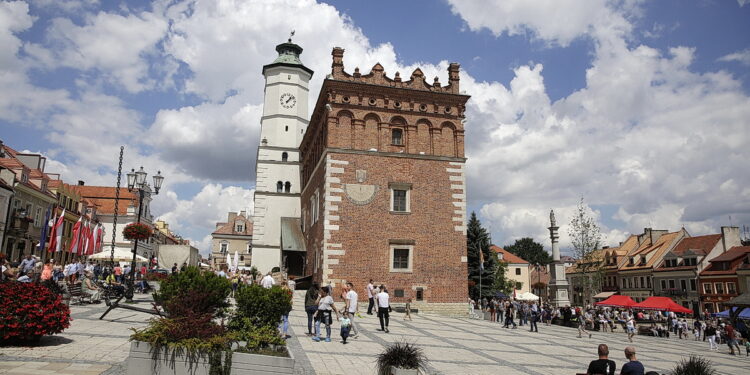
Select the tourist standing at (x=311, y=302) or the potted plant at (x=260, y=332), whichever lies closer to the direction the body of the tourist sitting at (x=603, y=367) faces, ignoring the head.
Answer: the tourist standing

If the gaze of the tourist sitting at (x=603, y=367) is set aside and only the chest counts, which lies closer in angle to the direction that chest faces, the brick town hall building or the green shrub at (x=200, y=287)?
the brick town hall building

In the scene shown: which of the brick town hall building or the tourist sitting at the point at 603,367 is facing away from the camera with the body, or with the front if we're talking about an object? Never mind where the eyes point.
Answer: the tourist sitting

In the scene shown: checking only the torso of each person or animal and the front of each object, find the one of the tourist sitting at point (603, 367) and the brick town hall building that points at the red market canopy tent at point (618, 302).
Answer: the tourist sitting

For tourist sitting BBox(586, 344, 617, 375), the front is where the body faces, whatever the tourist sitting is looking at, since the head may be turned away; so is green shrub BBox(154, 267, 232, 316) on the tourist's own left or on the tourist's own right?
on the tourist's own left

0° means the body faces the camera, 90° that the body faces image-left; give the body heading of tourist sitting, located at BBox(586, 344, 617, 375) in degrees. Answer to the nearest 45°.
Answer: approximately 180°

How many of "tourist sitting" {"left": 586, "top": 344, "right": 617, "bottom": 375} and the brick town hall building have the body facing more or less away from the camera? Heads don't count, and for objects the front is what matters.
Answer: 1

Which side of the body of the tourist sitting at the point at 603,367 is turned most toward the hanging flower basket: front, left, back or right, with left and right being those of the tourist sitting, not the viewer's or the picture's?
left

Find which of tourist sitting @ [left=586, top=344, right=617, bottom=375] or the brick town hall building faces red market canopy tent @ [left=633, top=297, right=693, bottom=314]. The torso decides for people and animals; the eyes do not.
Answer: the tourist sitting

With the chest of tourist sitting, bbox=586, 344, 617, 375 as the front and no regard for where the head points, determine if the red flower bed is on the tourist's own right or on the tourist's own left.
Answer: on the tourist's own left
